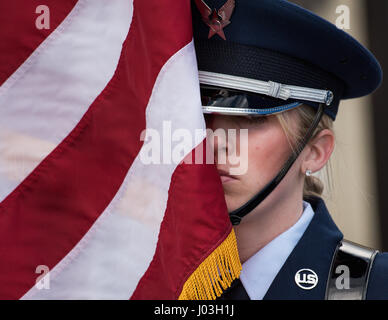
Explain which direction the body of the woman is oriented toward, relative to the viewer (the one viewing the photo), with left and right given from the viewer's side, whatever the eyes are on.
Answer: facing the viewer and to the left of the viewer

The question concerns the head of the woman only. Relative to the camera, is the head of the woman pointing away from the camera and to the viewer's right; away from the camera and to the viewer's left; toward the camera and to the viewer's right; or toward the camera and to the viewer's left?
toward the camera and to the viewer's left
